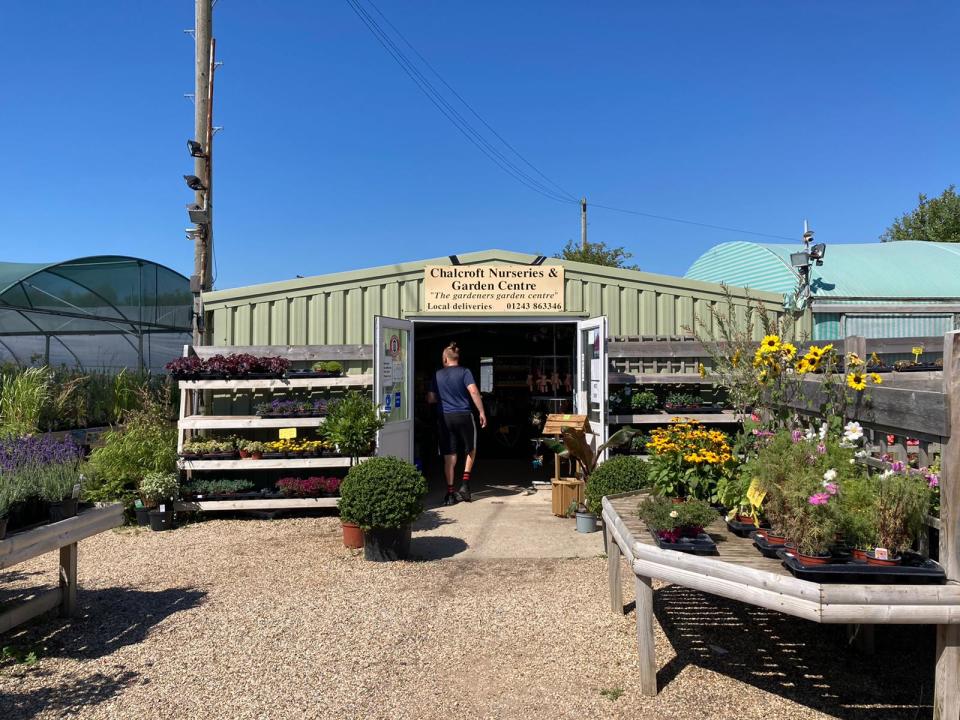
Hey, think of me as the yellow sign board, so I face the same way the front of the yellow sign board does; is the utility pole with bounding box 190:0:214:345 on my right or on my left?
on my right

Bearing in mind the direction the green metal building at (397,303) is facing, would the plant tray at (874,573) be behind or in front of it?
in front

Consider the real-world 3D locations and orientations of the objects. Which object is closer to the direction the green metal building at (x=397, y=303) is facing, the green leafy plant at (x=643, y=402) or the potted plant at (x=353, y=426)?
the potted plant

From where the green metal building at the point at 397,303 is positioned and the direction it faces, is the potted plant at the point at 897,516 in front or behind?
in front

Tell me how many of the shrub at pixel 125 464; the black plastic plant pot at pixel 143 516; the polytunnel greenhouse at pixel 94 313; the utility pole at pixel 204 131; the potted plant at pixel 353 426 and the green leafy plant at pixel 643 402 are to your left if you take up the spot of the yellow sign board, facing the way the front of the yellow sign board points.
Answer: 1

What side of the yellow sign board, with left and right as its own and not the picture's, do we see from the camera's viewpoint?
front

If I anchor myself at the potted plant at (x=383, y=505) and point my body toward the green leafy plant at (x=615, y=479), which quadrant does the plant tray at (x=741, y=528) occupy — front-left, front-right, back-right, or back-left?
front-right

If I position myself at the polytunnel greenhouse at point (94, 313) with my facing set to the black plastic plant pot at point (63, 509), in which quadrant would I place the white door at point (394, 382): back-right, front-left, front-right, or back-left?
front-left

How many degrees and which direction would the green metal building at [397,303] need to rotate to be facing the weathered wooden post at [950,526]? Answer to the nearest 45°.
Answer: approximately 45° to its left

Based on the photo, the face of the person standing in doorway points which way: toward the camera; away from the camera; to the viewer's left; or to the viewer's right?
away from the camera

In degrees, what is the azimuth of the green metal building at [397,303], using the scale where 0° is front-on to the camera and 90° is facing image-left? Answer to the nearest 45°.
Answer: approximately 0°

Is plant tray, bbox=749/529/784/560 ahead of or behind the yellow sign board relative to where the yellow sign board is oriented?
ahead

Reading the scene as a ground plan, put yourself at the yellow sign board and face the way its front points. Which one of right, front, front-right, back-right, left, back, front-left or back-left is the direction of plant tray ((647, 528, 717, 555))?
front
